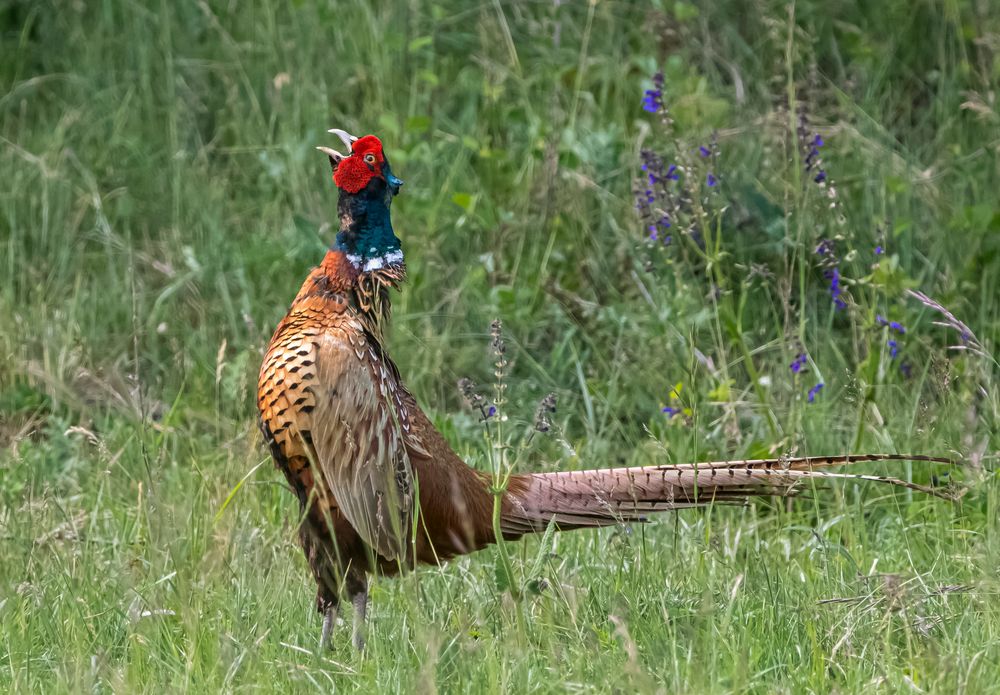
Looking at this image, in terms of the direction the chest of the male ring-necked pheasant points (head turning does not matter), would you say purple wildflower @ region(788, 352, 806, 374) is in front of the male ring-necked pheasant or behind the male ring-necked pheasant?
behind

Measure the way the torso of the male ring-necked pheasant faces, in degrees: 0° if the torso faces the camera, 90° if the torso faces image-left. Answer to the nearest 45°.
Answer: approximately 90°

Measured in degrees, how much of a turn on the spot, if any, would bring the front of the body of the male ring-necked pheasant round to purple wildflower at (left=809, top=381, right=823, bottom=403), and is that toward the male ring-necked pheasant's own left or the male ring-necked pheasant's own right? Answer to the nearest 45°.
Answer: approximately 135° to the male ring-necked pheasant's own right
